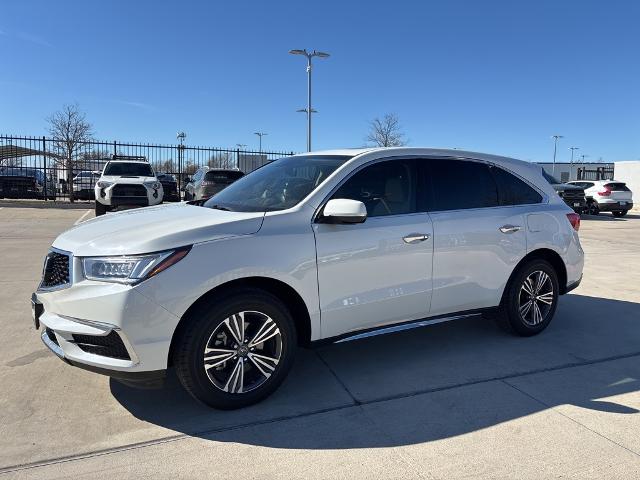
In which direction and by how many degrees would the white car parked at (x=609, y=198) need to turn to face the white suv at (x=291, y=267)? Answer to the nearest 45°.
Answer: approximately 135° to its left

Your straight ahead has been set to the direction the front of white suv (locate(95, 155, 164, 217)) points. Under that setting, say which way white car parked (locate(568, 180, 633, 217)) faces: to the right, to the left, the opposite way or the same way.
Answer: the opposite way

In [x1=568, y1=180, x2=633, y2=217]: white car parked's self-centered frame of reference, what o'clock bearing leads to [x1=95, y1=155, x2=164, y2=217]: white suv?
The white suv is roughly at 9 o'clock from the white car parked.

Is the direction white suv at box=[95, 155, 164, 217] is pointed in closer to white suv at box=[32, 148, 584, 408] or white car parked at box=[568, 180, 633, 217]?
the white suv

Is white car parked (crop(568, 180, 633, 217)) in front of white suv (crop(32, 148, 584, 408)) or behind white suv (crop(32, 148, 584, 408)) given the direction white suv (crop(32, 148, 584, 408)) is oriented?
behind

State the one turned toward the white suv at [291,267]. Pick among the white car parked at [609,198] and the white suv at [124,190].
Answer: the white suv at [124,190]

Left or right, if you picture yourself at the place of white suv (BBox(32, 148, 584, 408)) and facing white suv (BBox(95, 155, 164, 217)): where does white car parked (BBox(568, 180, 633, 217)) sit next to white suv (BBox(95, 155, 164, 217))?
right

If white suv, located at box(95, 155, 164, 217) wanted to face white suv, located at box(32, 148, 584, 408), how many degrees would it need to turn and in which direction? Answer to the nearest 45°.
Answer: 0° — it already faces it

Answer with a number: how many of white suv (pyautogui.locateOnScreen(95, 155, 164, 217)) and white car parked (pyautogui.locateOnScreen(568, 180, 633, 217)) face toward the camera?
1

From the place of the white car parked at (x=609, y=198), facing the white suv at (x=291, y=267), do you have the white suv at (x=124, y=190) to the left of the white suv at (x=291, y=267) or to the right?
right

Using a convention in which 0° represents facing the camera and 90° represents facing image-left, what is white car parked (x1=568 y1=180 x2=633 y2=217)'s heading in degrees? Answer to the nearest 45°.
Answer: approximately 135°

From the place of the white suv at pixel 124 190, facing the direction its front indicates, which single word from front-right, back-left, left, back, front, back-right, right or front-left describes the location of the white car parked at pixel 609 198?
left
